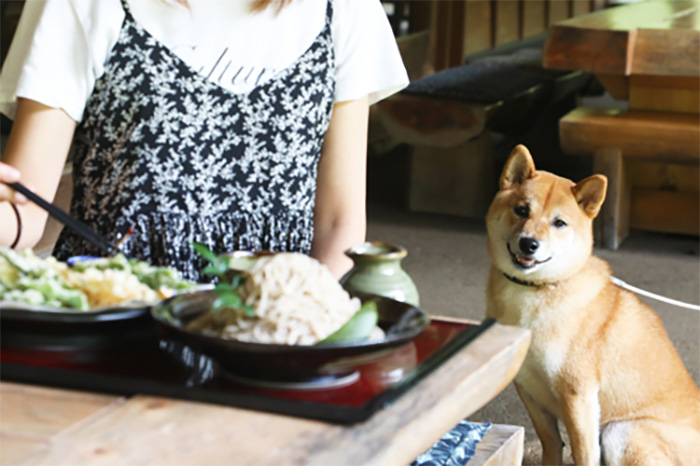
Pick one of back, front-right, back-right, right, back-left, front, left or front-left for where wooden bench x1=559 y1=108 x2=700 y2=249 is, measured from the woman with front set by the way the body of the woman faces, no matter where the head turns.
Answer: back-left

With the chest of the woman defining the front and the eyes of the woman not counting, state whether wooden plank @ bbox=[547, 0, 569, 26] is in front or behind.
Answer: behind

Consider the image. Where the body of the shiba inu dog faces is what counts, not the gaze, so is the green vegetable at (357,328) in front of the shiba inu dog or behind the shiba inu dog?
in front

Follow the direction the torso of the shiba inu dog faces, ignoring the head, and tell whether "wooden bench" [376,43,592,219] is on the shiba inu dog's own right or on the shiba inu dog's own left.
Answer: on the shiba inu dog's own right

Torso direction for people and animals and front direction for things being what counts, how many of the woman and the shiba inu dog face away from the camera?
0

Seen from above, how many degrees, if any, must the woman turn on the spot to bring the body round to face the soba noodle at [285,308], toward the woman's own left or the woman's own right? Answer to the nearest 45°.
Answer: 0° — they already face it

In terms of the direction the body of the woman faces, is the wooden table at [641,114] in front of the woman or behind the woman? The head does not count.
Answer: behind

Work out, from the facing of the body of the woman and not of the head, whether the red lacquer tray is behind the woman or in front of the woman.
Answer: in front
